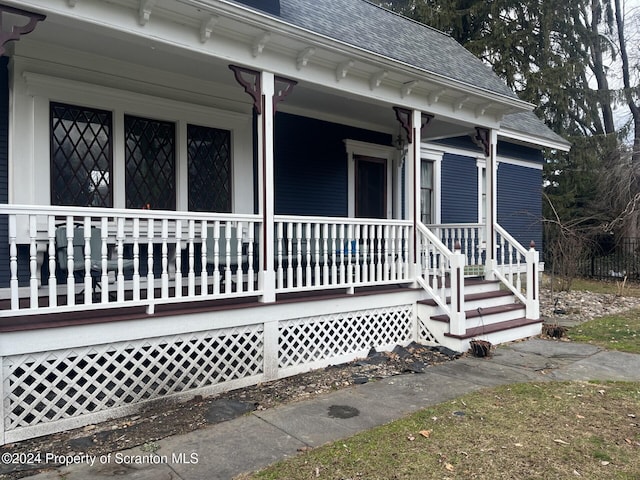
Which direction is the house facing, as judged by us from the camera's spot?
facing the viewer and to the right of the viewer

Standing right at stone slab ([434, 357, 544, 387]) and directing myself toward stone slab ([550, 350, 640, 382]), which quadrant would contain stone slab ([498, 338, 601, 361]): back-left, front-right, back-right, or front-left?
front-left

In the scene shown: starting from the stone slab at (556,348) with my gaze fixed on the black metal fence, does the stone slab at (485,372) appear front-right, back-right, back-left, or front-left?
back-left

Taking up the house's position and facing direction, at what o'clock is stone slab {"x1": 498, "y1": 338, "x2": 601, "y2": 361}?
The stone slab is roughly at 10 o'clock from the house.

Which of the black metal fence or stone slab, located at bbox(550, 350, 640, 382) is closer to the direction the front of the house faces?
the stone slab

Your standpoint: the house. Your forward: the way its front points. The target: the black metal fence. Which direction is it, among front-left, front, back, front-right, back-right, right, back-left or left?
left

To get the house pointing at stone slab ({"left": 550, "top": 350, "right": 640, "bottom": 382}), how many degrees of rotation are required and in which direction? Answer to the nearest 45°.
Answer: approximately 45° to its left

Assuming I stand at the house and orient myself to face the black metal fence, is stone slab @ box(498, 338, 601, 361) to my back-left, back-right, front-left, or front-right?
front-right

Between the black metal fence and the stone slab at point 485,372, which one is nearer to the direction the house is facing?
the stone slab

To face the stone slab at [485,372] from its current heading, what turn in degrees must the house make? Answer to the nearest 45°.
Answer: approximately 45° to its left
